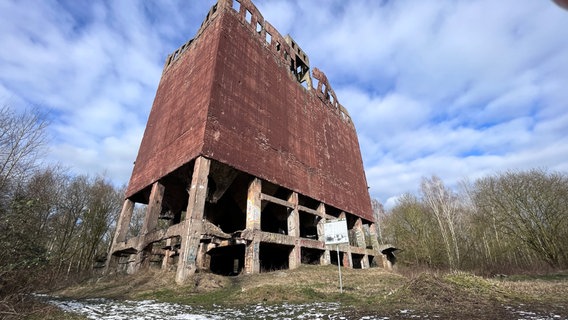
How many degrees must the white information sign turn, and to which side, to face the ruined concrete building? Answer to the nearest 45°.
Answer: approximately 135° to its right

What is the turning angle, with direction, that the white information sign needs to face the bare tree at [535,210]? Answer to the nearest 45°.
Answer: approximately 135° to its left

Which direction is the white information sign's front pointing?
toward the camera

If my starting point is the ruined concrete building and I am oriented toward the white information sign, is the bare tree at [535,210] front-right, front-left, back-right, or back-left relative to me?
front-left

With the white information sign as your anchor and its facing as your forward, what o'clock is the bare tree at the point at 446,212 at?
The bare tree is roughly at 7 o'clock from the white information sign.

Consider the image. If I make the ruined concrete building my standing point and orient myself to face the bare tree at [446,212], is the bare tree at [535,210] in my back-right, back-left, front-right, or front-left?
front-right
